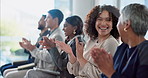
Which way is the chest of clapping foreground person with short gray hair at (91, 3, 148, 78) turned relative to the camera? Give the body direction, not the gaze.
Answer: to the viewer's left
